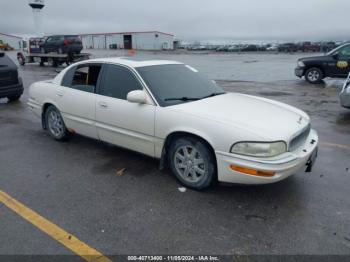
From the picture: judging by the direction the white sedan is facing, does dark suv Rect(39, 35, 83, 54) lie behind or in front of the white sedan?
behind

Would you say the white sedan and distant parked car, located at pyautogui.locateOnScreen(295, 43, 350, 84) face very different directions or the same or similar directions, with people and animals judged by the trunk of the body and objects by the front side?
very different directions

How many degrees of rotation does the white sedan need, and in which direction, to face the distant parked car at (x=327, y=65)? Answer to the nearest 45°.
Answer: approximately 90° to its left

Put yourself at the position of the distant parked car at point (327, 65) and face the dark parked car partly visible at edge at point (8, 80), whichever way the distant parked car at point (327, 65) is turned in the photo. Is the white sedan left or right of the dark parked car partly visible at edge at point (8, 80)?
left

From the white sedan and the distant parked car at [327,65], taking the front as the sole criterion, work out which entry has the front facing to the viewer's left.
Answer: the distant parked car

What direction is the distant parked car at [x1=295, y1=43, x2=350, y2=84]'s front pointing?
to the viewer's left

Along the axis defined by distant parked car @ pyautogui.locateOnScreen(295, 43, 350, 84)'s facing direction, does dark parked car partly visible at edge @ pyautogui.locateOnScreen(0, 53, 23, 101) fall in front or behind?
in front

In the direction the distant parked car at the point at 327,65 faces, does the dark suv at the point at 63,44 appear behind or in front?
in front

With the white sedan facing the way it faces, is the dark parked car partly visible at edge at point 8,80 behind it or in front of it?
behind
